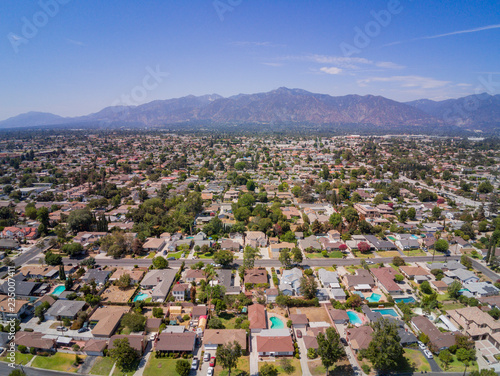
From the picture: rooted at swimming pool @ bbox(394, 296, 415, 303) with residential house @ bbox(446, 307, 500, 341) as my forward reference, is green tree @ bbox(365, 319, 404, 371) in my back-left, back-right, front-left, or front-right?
front-right

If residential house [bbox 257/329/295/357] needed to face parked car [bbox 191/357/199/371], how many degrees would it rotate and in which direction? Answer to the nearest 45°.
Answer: approximately 90° to its right

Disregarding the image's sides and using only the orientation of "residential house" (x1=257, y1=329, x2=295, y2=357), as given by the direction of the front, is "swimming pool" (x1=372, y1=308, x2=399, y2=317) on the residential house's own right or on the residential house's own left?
on the residential house's own left

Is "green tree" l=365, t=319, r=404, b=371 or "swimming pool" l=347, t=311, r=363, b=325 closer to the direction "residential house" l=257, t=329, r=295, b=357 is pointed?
the green tree
